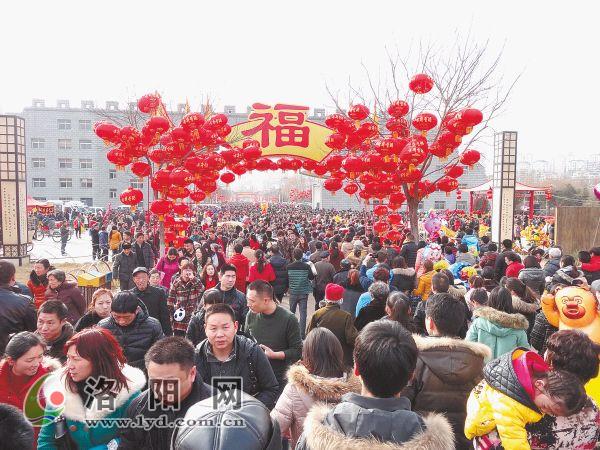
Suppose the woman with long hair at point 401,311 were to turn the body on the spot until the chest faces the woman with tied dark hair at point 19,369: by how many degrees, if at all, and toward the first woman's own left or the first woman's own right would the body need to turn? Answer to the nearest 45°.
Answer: approximately 135° to the first woman's own left

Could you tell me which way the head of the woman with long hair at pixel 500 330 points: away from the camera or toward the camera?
away from the camera

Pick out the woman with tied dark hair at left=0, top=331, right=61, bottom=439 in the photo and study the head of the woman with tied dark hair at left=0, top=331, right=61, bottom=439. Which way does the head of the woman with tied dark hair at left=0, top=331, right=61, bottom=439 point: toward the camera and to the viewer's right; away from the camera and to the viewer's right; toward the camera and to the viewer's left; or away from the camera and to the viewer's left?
toward the camera and to the viewer's right

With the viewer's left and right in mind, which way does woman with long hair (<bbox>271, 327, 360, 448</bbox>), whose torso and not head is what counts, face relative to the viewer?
facing away from the viewer

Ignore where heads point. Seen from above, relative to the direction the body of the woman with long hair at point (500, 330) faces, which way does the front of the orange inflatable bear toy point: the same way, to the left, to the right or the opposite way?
the opposite way

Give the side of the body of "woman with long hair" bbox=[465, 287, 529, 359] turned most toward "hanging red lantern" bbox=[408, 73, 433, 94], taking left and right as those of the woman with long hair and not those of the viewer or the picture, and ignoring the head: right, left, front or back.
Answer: front

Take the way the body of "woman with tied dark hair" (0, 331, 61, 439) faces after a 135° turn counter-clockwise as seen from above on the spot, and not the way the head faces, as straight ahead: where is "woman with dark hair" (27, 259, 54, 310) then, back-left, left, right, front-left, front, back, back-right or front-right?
front

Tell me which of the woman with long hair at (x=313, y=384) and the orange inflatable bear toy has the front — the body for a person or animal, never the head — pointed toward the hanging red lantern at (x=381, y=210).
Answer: the woman with long hair

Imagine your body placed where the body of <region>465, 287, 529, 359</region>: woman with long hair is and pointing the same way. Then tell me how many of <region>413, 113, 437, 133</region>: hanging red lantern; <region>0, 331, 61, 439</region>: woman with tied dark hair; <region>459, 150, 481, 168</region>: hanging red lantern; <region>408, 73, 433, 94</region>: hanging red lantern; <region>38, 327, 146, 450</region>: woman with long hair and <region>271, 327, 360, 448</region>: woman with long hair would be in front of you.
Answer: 3

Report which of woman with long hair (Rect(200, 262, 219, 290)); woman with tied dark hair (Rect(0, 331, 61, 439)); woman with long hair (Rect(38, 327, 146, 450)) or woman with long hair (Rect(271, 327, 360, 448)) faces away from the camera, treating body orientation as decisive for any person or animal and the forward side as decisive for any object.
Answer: woman with long hair (Rect(271, 327, 360, 448))

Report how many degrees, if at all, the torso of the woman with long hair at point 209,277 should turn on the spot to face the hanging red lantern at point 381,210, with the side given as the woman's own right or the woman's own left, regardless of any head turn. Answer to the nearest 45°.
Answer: approximately 135° to the woman's own left

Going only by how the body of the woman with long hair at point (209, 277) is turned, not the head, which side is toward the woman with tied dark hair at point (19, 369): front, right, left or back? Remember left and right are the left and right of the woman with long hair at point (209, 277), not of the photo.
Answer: front

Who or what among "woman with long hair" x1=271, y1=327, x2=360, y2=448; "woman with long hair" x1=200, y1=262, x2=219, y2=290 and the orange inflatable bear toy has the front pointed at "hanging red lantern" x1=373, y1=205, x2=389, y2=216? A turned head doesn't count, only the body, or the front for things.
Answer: "woman with long hair" x1=271, y1=327, x2=360, y2=448

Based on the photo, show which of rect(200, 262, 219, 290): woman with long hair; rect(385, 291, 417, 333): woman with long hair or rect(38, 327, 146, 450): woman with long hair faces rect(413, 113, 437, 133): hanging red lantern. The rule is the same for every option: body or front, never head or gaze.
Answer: rect(385, 291, 417, 333): woman with long hair

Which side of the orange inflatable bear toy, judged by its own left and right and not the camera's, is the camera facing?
front

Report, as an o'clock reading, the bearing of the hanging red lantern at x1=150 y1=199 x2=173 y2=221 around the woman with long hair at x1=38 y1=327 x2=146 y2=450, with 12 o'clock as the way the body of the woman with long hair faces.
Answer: The hanging red lantern is roughly at 5 o'clock from the woman with long hair.

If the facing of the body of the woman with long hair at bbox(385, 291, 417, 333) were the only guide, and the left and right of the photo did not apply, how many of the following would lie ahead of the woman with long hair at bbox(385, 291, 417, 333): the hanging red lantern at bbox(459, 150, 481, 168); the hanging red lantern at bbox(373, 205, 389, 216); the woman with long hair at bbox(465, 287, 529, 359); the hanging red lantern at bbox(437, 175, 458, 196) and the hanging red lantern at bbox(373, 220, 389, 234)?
4

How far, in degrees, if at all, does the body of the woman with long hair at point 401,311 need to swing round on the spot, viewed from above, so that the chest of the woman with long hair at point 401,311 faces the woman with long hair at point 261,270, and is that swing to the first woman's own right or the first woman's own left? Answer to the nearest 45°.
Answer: approximately 45° to the first woman's own left

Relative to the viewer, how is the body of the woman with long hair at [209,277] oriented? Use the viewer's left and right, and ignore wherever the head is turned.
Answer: facing the viewer
